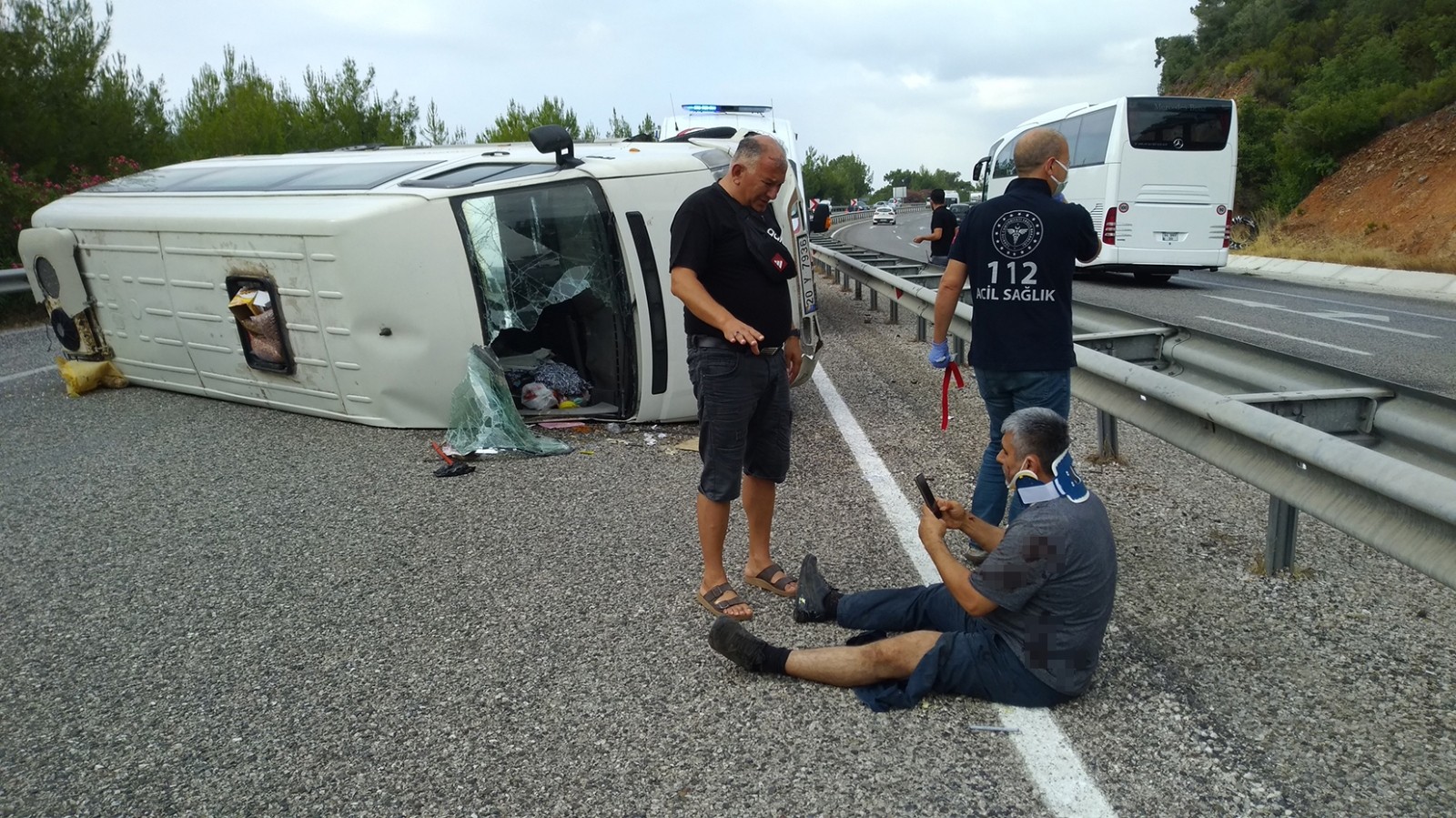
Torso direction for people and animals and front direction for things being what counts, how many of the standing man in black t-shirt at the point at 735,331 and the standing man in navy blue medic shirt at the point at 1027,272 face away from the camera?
1

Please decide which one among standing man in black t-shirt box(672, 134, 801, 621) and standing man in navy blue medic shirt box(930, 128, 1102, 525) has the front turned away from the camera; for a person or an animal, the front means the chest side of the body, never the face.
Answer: standing man in navy blue medic shirt box(930, 128, 1102, 525)

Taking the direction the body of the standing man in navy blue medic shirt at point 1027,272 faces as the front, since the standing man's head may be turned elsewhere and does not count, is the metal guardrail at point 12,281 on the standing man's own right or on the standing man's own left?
on the standing man's own left

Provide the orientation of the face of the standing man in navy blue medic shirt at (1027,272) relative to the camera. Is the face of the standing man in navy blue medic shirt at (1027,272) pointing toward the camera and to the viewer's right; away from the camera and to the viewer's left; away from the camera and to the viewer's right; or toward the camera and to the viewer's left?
away from the camera and to the viewer's right

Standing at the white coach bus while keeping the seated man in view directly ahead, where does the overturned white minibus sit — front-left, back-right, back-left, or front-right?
front-right

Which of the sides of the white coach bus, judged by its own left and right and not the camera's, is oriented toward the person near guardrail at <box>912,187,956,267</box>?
back

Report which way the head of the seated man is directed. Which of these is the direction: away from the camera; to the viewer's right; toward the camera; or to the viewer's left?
to the viewer's left

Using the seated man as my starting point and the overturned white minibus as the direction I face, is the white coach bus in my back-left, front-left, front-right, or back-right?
front-right

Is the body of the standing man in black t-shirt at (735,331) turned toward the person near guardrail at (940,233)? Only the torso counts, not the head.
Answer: no

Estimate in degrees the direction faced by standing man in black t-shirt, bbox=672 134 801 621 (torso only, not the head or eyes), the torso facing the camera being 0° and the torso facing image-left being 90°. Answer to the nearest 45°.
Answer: approximately 315°

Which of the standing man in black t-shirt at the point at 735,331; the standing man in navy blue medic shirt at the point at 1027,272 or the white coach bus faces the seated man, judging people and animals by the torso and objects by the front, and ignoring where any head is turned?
the standing man in black t-shirt at the point at 735,331

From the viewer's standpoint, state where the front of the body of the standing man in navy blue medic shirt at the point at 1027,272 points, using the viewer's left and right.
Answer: facing away from the viewer

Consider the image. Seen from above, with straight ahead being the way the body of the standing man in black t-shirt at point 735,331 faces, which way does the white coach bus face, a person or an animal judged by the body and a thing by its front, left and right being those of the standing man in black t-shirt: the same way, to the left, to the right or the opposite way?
the opposite way

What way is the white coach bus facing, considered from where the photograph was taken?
facing away from the viewer and to the left of the viewer

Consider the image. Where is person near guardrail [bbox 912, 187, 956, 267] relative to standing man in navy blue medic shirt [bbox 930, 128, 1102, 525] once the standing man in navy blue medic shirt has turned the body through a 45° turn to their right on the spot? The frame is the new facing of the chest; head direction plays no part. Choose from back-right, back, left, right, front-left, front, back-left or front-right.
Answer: front-left

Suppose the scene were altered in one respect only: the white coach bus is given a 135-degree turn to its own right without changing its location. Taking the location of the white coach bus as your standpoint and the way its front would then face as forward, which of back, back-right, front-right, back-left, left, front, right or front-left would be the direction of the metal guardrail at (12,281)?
back-right

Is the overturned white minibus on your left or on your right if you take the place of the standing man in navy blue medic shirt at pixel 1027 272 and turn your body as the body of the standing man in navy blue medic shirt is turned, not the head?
on your left
